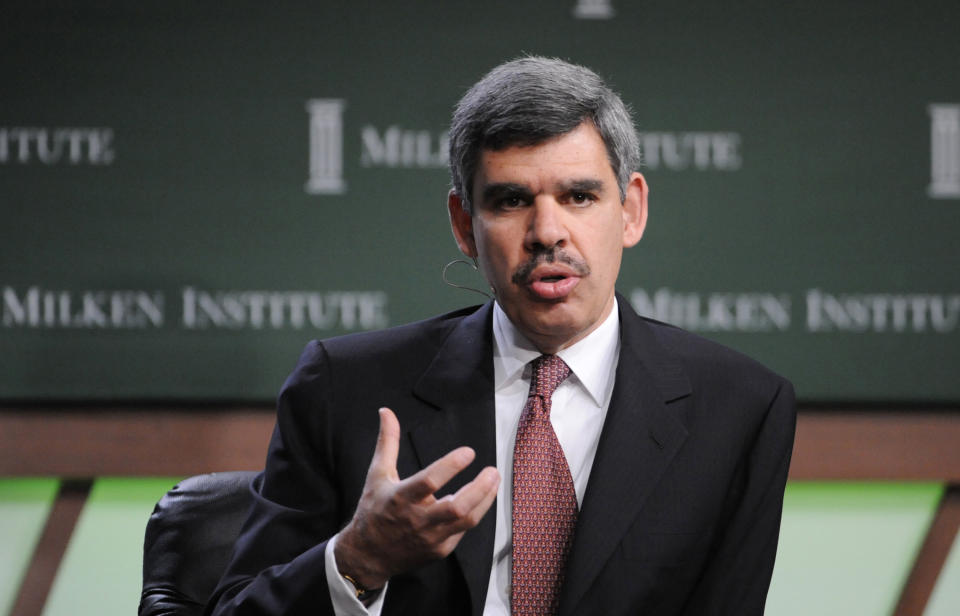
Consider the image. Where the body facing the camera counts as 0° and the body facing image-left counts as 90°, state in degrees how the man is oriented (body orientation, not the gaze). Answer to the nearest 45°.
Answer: approximately 0°

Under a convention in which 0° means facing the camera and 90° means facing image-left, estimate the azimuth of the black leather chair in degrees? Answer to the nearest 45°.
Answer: approximately 0°
